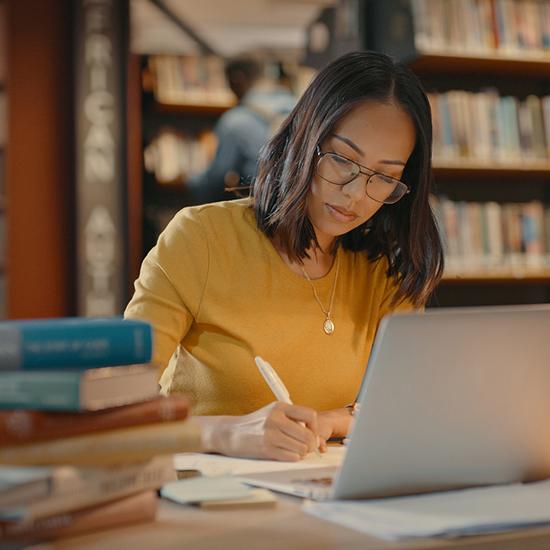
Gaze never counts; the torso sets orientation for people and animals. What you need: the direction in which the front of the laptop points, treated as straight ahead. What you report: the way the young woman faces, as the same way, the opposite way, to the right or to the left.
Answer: the opposite way

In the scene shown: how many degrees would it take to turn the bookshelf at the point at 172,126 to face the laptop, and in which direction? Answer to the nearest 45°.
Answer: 0° — it already faces it

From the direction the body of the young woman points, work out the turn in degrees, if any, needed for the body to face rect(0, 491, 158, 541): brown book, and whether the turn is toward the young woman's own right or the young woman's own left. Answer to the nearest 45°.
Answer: approximately 45° to the young woman's own right

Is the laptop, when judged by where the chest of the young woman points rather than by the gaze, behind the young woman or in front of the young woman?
in front

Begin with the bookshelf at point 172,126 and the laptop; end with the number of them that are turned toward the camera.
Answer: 1

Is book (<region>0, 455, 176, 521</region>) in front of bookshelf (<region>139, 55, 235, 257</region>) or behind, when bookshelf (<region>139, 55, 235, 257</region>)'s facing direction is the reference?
in front

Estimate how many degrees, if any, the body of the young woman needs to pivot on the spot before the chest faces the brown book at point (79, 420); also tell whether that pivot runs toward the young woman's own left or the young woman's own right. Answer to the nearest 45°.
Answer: approximately 45° to the young woman's own right

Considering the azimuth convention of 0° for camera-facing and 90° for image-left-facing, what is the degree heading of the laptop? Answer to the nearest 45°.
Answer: approximately 135°

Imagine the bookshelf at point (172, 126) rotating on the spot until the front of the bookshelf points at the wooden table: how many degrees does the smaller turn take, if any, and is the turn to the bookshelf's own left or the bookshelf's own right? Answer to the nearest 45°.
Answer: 0° — it already faces it

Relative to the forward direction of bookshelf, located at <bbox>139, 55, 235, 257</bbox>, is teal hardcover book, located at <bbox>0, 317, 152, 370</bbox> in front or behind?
in front
